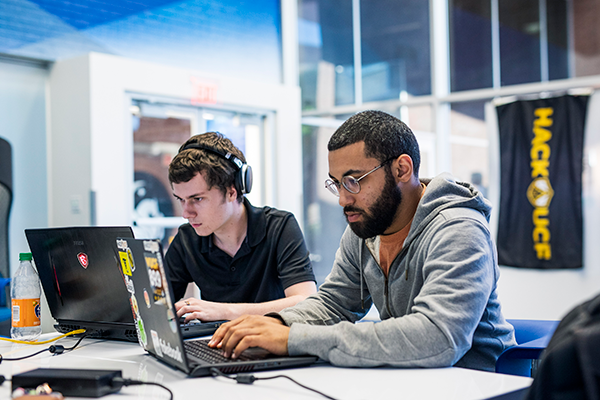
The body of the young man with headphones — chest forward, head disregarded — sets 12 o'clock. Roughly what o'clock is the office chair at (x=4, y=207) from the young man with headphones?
The office chair is roughly at 3 o'clock from the young man with headphones.

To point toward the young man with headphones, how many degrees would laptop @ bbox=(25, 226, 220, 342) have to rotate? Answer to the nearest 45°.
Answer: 0° — it already faces them

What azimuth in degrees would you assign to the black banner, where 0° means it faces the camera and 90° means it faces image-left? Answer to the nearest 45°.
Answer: approximately 0°

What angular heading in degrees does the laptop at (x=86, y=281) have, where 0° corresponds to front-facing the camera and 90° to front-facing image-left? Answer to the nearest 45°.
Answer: approximately 225°

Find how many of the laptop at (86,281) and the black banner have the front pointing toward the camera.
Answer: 1

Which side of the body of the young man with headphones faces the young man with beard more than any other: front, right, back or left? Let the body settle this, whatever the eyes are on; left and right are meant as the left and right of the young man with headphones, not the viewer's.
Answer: left

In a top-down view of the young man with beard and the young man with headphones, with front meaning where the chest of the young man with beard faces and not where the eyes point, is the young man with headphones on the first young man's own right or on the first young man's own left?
on the first young man's own right

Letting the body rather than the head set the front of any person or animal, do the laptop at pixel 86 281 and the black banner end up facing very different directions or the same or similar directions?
very different directions

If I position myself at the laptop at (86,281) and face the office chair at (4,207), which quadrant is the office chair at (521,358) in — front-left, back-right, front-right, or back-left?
back-right

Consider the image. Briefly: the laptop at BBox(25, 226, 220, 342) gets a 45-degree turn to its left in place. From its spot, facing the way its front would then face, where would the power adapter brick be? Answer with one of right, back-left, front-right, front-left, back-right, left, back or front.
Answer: back

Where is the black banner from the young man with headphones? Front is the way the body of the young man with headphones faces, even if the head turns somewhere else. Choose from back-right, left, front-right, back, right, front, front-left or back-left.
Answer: back
